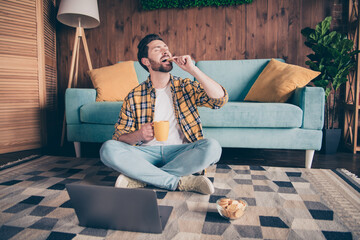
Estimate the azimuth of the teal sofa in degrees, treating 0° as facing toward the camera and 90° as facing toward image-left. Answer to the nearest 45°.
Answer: approximately 0°

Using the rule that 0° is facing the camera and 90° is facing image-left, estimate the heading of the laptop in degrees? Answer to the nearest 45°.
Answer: approximately 180°

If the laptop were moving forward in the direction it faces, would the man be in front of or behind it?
in front

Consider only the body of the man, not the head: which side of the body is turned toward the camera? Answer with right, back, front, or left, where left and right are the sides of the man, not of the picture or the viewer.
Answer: front

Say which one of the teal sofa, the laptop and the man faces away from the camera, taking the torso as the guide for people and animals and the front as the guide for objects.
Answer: the laptop

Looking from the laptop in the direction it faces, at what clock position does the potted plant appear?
The potted plant is roughly at 2 o'clock from the laptop.

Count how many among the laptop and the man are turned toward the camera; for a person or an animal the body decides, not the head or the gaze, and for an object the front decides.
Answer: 1

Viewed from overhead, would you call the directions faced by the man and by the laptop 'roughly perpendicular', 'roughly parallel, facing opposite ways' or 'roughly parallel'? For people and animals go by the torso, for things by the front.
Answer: roughly parallel, facing opposite ways

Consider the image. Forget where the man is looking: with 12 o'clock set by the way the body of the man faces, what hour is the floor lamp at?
The floor lamp is roughly at 5 o'clock from the man.

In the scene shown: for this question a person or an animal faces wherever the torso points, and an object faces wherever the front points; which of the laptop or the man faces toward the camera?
the man

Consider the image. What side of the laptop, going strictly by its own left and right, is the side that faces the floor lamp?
front

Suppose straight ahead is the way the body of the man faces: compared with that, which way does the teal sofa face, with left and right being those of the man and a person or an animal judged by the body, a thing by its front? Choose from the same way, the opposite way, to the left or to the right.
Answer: the same way

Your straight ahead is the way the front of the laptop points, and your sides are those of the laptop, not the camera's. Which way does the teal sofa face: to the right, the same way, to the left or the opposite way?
the opposite way
